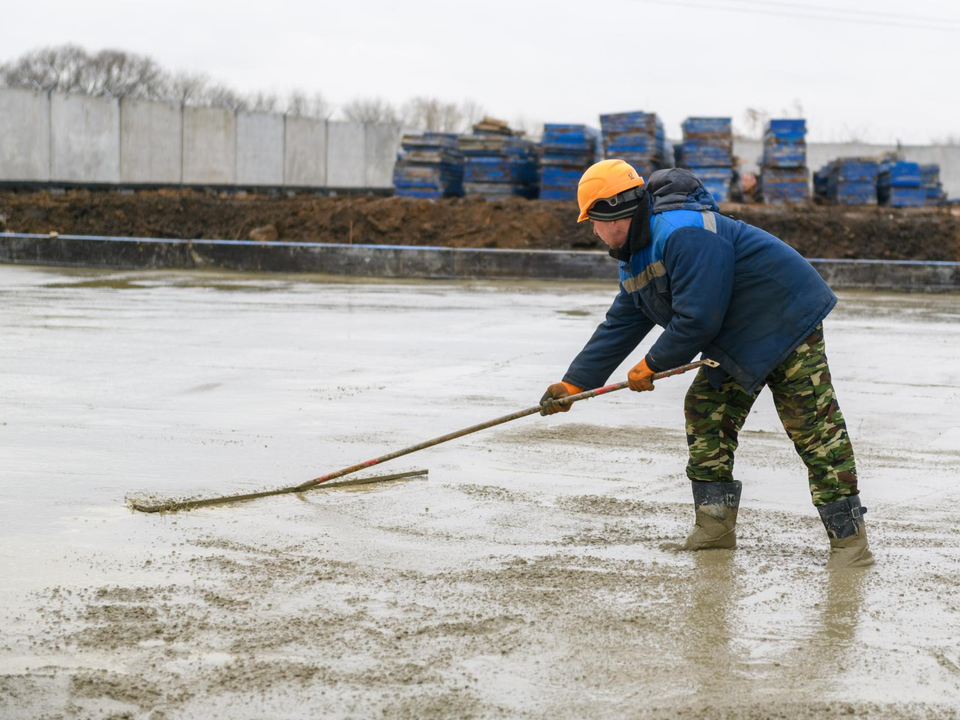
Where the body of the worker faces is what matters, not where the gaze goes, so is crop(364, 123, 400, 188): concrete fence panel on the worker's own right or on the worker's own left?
on the worker's own right

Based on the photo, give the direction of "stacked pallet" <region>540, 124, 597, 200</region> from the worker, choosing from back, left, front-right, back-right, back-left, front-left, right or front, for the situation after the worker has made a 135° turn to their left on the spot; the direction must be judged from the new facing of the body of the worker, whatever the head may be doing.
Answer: back-left

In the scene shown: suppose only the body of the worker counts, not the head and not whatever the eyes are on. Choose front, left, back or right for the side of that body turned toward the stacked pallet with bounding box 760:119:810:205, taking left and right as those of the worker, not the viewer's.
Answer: right

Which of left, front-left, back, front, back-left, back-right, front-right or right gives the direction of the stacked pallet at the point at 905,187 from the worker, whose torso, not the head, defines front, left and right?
right

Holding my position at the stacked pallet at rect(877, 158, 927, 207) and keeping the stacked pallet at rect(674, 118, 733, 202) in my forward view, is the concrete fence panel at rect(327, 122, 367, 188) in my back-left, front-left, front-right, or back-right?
front-right

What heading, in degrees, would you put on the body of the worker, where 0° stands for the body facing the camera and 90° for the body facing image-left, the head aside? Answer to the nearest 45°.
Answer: approximately 90°

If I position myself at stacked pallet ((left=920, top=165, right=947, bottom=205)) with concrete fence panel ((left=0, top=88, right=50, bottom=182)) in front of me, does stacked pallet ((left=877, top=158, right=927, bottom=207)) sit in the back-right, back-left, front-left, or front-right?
front-left

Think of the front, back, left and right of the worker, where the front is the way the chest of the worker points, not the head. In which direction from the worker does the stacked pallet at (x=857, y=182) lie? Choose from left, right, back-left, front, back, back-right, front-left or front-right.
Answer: right
